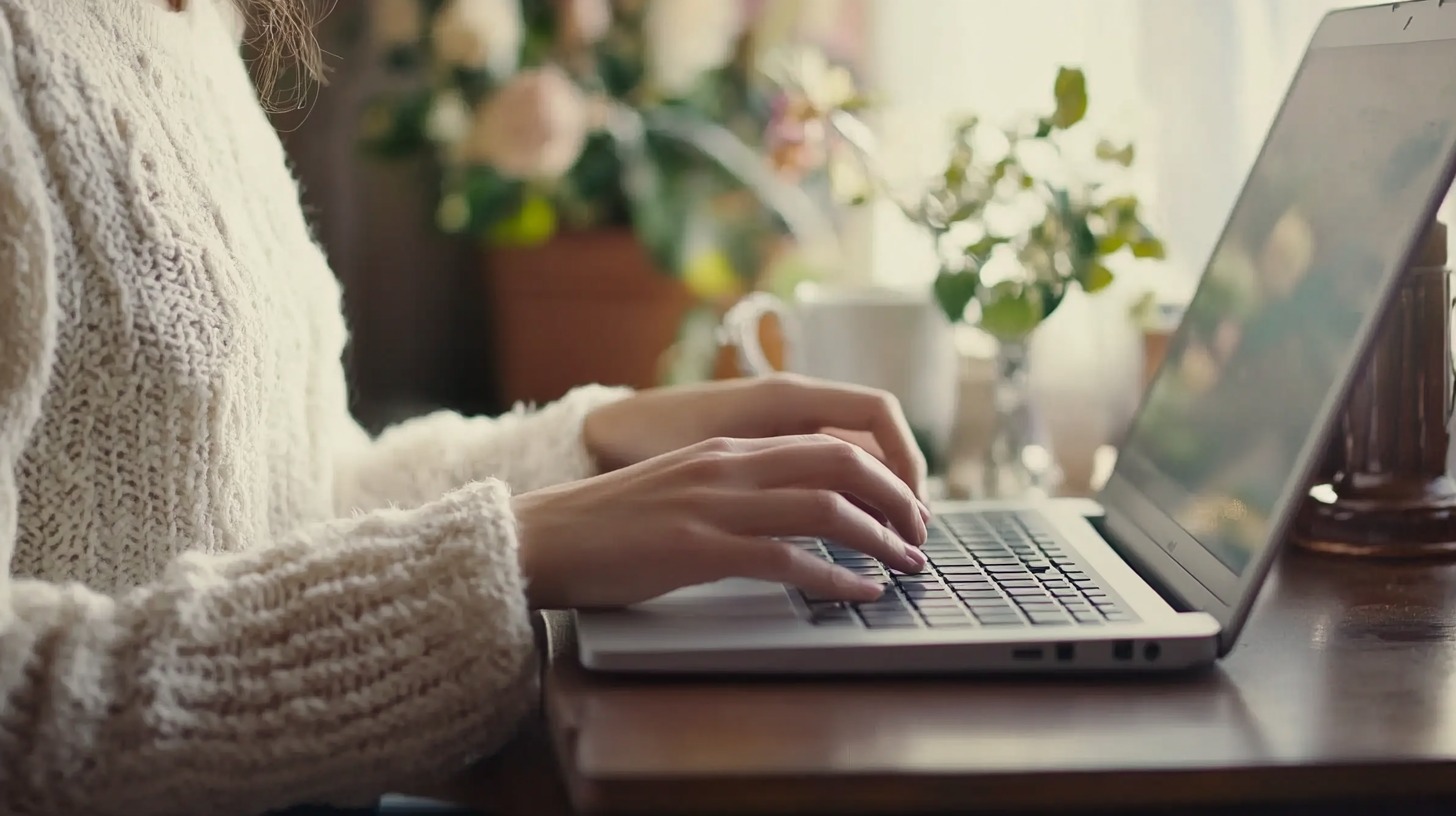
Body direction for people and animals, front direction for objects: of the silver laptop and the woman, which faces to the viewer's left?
the silver laptop

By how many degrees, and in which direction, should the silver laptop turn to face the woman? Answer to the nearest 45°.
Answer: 0° — it already faces them

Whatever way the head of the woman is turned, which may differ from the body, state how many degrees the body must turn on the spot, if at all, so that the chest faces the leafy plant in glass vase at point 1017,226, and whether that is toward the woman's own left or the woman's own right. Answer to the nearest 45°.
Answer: approximately 45° to the woman's own left

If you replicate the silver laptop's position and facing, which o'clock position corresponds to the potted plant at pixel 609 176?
The potted plant is roughly at 2 o'clock from the silver laptop.

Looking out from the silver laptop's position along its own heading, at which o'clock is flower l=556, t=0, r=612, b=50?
The flower is roughly at 2 o'clock from the silver laptop.

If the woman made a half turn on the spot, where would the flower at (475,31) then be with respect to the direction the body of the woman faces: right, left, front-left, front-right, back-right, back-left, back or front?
right

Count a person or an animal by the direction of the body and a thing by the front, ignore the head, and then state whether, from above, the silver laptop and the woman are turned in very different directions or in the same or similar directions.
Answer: very different directions

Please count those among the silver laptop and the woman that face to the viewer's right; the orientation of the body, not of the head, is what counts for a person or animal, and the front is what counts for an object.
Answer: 1

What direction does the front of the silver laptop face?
to the viewer's left

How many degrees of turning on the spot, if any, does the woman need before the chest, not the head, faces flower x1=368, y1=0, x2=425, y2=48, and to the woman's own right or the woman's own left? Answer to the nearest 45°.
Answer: approximately 90° to the woman's own left

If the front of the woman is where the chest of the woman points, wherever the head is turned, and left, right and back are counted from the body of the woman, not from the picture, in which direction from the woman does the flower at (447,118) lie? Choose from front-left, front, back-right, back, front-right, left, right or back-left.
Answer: left

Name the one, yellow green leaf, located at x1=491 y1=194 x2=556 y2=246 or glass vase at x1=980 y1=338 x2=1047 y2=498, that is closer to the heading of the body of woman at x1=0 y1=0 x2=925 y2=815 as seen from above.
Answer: the glass vase

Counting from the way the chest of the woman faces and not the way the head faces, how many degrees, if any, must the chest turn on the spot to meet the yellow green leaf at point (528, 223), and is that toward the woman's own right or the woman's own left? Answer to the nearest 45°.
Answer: approximately 90° to the woman's own left

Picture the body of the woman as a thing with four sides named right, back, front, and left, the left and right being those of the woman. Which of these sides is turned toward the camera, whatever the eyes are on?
right
